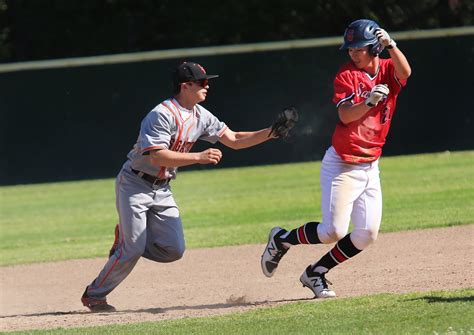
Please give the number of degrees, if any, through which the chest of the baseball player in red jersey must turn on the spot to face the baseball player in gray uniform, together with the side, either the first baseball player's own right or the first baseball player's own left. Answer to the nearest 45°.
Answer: approximately 135° to the first baseball player's own right

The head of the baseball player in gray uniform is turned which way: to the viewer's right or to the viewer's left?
to the viewer's right

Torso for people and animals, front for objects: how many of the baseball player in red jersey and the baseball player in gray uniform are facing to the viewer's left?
0

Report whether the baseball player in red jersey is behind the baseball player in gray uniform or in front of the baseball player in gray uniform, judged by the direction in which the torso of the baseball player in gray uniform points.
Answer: in front

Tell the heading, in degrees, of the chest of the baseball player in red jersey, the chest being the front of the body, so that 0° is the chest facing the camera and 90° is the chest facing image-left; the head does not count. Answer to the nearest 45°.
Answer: approximately 315°

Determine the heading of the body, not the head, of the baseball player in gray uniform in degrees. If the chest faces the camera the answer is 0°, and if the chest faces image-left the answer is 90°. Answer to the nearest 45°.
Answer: approximately 315°
